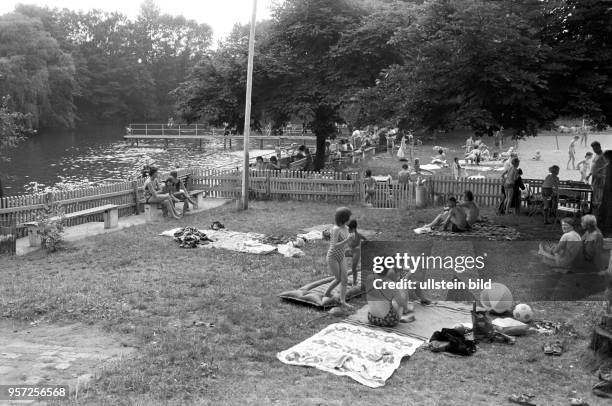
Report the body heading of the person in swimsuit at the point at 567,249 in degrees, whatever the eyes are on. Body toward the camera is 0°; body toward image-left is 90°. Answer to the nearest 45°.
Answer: approximately 90°

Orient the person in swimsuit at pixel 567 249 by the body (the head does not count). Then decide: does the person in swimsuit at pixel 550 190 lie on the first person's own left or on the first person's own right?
on the first person's own right

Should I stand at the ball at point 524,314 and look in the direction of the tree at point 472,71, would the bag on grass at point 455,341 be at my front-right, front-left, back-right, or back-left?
back-left

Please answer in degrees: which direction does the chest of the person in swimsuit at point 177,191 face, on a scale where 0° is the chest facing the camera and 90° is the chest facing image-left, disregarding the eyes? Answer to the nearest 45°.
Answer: approximately 315°

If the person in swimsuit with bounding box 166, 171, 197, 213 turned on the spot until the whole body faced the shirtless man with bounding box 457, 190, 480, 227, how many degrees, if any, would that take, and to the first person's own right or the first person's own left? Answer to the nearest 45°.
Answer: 0° — they already face them

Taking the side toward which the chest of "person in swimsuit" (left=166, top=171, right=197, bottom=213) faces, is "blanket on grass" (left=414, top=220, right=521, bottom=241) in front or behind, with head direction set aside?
in front

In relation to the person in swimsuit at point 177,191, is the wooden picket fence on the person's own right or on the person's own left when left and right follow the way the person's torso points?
on the person's own left

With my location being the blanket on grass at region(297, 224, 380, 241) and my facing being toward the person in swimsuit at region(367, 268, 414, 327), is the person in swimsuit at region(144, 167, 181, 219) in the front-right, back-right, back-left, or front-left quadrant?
back-right

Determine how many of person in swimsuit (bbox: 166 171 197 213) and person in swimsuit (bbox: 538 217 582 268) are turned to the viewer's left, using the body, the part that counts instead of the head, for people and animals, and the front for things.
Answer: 1

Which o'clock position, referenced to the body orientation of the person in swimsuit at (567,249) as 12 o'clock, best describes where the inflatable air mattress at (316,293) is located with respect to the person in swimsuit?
The inflatable air mattress is roughly at 11 o'clock from the person in swimsuit.

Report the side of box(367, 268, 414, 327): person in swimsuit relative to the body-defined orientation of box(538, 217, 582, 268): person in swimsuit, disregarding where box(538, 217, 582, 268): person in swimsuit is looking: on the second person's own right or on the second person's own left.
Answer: on the second person's own left
